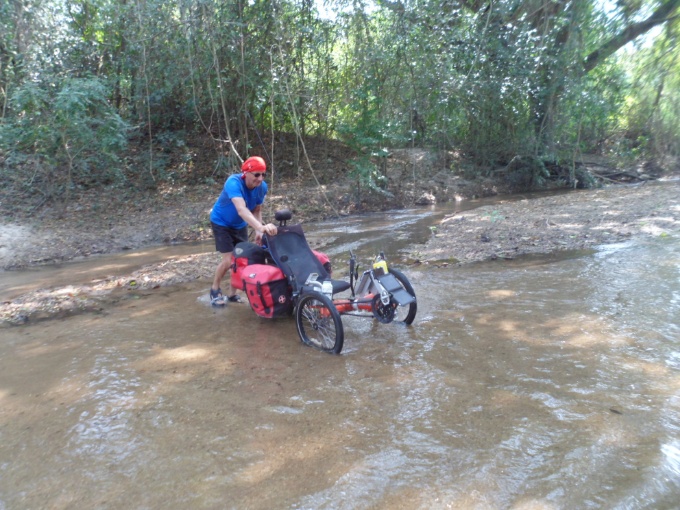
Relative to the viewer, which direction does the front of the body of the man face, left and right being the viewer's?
facing the viewer and to the right of the viewer

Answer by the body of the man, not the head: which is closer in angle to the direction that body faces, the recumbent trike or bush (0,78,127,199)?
the recumbent trike

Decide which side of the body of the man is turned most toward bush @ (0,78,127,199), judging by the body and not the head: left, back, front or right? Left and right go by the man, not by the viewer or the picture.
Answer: back

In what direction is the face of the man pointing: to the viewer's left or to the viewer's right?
to the viewer's right

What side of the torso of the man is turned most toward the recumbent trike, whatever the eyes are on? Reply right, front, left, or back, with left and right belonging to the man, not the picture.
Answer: front
